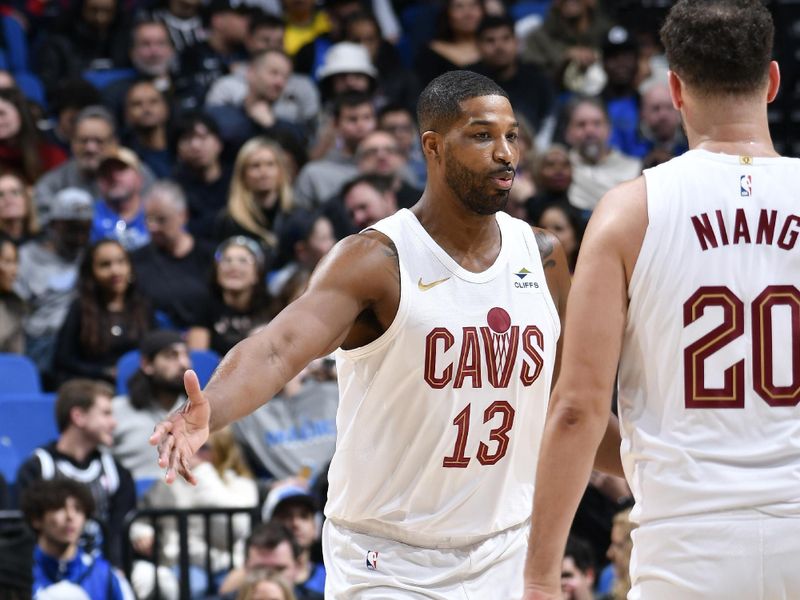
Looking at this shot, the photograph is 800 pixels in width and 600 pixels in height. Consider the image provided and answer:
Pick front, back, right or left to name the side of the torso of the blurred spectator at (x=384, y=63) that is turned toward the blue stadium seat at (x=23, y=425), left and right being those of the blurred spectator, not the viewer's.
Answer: front

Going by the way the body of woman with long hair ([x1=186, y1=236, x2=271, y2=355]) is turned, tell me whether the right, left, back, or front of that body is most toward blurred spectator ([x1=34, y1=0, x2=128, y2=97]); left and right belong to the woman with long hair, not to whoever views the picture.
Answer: back

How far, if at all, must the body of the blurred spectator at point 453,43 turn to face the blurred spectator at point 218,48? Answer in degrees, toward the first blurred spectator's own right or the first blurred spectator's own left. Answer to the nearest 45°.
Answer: approximately 90° to the first blurred spectator's own right

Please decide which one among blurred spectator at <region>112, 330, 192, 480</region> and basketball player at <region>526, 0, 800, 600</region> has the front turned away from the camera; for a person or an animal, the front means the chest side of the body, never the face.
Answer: the basketball player

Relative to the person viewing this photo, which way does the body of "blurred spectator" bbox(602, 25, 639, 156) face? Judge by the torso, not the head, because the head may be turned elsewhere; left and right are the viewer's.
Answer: facing the viewer

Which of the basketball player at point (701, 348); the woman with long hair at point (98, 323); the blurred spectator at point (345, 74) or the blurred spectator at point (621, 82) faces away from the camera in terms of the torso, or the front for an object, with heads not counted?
the basketball player

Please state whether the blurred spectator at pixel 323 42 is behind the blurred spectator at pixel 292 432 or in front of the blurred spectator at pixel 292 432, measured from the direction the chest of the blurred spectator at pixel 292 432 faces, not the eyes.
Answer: behind

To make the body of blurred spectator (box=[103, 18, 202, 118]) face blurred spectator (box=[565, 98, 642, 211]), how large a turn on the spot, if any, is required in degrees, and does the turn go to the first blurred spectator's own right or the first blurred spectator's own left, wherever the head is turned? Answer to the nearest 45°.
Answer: approximately 45° to the first blurred spectator's own left

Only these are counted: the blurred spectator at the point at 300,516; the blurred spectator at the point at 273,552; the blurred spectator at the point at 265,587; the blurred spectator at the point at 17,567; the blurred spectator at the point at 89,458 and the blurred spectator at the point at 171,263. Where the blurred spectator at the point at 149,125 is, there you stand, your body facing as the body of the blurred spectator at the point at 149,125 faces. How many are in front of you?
6

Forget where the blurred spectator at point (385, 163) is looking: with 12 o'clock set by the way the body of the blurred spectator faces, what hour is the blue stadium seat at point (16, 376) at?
The blue stadium seat is roughly at 2 o'clock from the blurred spectator.

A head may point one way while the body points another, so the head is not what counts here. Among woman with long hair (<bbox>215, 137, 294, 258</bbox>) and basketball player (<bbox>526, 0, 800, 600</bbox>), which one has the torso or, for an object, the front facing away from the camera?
the basketball player

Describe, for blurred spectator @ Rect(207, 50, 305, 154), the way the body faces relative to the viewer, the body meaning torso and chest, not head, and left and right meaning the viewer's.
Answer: facing the viewer and to the right of the viewer

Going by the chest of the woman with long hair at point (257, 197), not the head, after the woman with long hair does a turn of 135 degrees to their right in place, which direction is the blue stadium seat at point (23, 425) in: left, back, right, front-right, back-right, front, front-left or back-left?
front-left

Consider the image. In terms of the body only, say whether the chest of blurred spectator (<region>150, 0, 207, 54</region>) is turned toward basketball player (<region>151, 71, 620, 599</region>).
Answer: yes

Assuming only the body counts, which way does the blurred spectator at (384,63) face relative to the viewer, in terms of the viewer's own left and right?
facing the viewer and to the left of the viewer

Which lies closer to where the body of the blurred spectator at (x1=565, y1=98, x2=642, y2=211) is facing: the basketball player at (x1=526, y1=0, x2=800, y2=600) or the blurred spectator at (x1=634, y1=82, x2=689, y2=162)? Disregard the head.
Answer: the basketball player

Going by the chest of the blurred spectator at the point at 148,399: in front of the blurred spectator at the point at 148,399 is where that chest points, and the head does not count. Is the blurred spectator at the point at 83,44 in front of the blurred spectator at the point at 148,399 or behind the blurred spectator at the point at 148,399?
behind

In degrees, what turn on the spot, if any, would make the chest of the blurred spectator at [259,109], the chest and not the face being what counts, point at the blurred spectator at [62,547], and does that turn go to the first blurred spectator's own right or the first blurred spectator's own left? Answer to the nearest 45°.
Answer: approximately 45° to the first blurred spectator's own right
